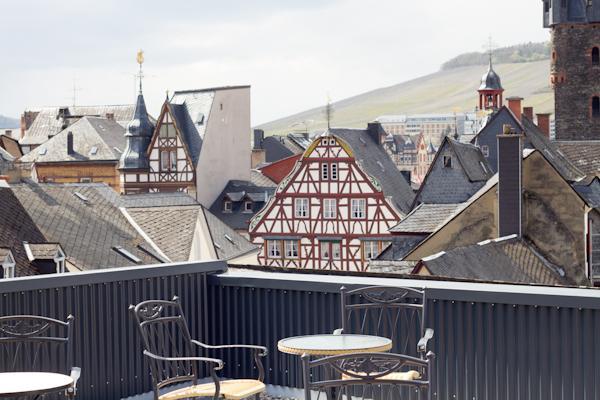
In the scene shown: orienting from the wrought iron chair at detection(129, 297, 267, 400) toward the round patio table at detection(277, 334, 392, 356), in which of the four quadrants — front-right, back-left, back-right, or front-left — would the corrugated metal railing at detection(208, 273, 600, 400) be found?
front-left

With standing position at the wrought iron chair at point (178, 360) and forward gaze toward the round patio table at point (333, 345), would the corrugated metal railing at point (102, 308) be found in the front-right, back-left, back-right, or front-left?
back-left

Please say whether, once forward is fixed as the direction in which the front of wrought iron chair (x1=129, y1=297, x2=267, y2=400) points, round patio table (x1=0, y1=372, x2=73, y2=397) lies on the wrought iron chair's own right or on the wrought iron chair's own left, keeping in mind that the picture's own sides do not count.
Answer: on the wrought iron chair's own right

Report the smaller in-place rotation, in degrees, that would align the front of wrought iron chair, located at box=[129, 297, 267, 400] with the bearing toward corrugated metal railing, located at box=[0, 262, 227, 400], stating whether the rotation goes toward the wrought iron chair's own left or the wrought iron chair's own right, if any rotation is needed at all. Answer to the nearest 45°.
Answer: approximately 180°
